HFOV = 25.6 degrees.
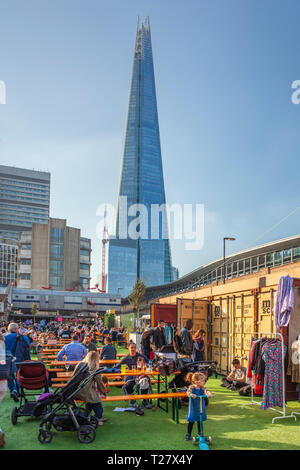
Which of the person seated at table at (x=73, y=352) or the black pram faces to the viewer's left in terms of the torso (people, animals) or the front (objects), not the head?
the black pram

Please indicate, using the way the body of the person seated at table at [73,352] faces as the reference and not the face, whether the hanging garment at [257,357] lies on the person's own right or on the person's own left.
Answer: on the person's own right

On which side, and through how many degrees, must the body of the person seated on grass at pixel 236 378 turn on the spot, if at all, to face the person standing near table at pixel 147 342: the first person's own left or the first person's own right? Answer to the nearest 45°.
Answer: approximately 45° to the first person's own right
